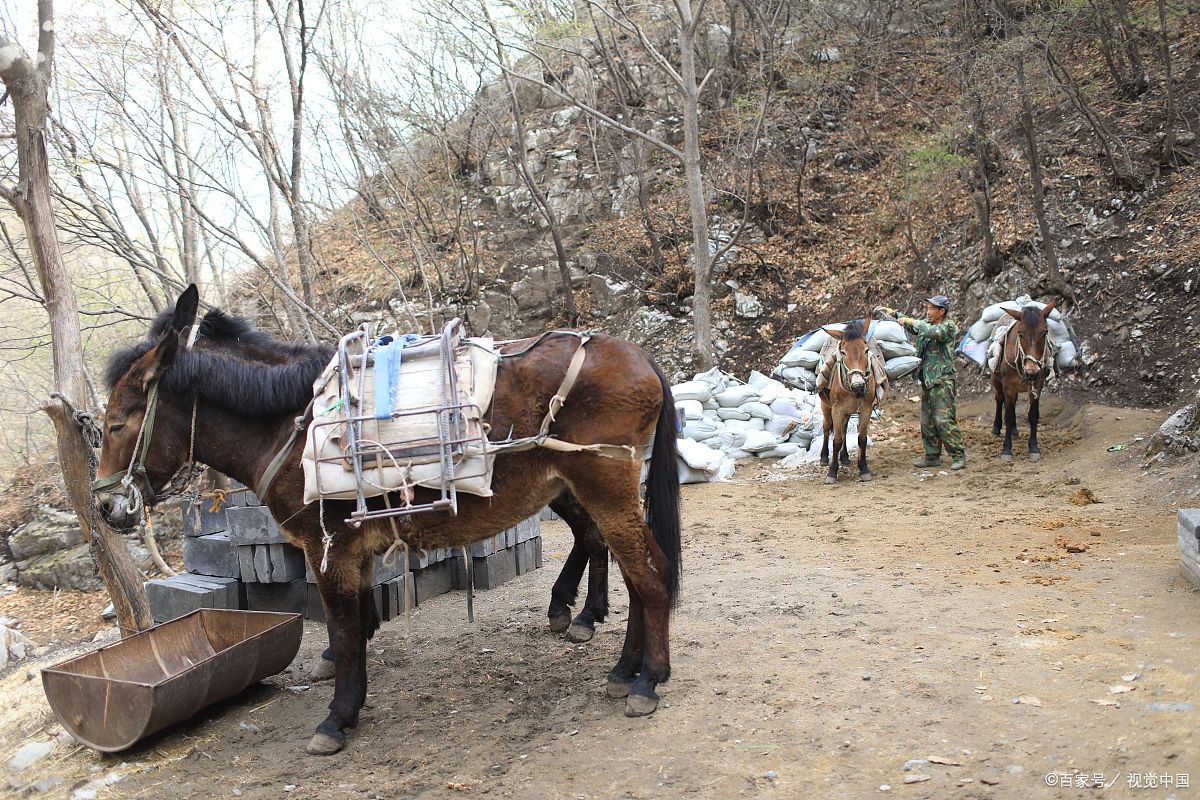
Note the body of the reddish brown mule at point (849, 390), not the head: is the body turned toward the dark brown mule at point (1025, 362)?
no

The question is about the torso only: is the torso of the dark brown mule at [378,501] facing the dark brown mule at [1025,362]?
no

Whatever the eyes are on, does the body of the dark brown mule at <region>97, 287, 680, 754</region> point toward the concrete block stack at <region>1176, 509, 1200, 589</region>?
no

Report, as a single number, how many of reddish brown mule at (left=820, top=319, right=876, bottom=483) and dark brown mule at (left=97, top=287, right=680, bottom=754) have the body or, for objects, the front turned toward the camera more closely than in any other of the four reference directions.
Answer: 1

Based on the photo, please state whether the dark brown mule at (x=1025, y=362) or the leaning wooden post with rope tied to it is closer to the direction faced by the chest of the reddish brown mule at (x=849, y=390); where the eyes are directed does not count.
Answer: the leaning wooden post with rope tied to it

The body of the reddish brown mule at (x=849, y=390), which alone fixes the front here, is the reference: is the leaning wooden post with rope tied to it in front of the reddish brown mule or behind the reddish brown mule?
in front

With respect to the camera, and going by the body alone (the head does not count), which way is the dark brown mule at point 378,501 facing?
to the viewer's left

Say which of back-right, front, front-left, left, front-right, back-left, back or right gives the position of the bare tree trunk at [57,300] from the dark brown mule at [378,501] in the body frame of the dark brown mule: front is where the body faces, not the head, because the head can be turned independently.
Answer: front-right

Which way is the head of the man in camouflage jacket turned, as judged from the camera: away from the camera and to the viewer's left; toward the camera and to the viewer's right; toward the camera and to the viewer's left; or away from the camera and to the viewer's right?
toward the camera and to the viewer's left

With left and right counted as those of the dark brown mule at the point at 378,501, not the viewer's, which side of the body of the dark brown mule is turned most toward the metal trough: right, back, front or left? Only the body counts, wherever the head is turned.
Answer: front

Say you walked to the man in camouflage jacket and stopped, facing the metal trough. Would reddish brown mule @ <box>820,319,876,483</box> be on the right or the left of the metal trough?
right

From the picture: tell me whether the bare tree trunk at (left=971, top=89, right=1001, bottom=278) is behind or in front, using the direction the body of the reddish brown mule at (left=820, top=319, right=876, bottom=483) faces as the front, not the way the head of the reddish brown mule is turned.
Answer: behind

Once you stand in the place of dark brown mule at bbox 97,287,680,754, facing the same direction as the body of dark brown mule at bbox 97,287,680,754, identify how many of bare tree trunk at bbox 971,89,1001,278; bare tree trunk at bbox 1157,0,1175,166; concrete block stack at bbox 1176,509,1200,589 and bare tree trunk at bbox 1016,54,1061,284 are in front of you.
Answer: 0

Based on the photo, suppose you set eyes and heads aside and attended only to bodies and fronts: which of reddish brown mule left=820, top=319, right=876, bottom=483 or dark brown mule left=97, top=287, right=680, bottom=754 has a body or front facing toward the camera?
reddish brown mule left=820, top=319, right=876, bottom=483

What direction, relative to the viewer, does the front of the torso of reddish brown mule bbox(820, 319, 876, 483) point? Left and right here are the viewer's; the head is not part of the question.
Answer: facing the viewer

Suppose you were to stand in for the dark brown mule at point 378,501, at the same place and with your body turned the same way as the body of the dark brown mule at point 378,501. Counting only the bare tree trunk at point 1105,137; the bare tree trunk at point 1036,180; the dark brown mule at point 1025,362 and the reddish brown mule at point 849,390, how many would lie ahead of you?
0
